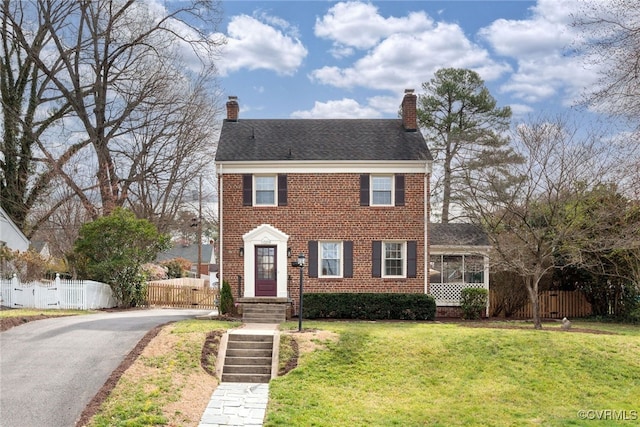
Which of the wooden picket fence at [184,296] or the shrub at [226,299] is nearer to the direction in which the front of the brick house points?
the shrub

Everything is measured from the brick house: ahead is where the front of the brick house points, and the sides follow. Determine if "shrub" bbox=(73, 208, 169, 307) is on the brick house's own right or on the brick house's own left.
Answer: on the brick house's own right

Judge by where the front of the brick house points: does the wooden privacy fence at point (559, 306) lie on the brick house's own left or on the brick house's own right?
on the brick house's own left

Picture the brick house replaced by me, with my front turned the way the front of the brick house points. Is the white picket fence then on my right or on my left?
on my right

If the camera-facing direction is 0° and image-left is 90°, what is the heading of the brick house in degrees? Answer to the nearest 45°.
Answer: approximately 0°
